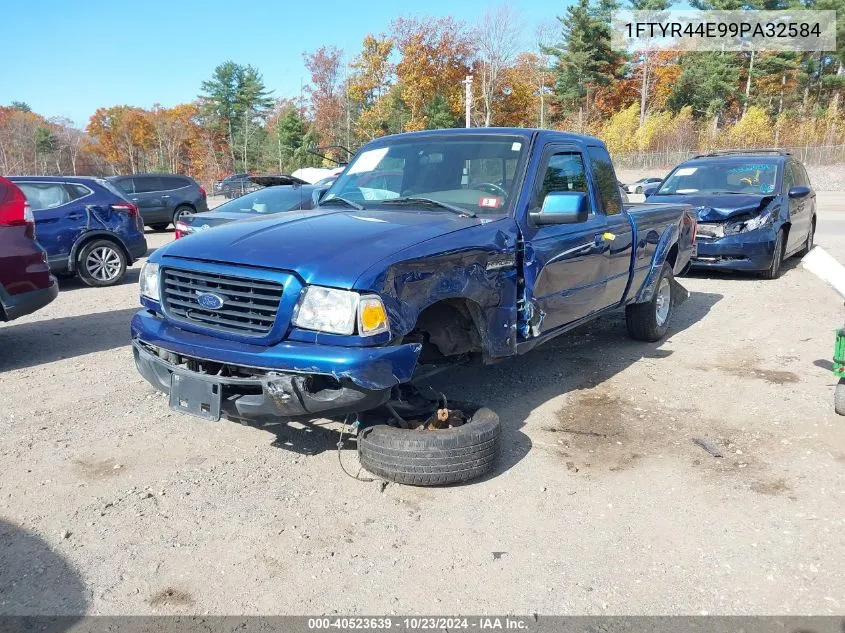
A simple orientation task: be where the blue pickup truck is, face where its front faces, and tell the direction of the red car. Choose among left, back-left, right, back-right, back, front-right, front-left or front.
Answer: right

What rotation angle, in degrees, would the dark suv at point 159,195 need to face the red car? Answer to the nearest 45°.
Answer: approximately 90° to its left

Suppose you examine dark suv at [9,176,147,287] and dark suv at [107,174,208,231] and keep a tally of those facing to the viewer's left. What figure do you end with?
2

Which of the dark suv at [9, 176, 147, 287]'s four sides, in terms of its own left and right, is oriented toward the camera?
left

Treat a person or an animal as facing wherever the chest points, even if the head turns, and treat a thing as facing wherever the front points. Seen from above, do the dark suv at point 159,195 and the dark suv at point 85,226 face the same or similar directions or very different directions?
same or similar directions

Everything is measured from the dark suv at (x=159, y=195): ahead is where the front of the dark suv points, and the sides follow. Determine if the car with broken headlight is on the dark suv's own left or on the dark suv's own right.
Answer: on the dark suv's own left

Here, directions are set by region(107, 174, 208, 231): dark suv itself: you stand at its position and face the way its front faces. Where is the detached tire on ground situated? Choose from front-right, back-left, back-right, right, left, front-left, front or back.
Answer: left

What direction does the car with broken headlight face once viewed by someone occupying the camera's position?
facing the viewer and to the left of the viewer

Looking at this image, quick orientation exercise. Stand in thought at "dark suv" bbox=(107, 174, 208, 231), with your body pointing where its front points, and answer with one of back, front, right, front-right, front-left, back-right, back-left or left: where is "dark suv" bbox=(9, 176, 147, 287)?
left

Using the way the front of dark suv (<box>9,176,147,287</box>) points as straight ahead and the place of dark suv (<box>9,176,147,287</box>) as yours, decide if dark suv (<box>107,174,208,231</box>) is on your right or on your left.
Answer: on your right

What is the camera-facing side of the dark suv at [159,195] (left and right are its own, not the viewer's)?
left

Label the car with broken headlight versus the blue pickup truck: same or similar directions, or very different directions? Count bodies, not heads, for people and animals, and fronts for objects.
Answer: same or similar directions
